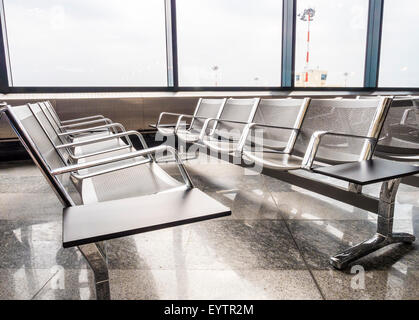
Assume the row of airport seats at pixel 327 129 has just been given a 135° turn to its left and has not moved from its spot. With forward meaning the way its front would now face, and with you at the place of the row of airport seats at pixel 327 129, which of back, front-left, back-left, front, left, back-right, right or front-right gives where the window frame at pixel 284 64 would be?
left

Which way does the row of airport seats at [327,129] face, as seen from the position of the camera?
facing the viewer and to the left of the viewer
